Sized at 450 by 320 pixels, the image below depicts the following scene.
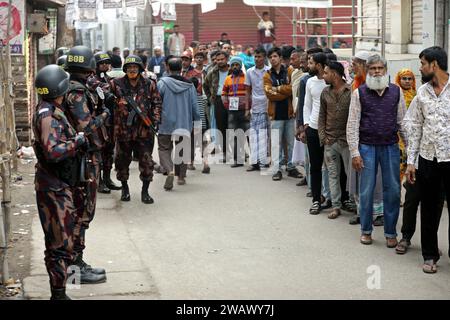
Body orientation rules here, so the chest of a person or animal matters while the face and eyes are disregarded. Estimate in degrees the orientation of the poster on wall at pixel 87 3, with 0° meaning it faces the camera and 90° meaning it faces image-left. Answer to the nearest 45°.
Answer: approximately 0°

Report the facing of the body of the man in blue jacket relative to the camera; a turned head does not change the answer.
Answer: away from the camera

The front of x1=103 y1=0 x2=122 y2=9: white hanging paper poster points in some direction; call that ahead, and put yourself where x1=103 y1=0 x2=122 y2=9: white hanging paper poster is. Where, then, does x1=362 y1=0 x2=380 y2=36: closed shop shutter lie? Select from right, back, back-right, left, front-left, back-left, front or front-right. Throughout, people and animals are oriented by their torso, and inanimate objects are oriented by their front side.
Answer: left

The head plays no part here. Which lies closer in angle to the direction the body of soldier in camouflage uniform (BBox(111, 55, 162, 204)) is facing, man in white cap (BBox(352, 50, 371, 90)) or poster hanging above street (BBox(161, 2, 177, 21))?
the man in white cap

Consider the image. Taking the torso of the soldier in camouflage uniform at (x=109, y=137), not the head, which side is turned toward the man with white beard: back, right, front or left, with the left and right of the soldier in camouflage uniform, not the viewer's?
front

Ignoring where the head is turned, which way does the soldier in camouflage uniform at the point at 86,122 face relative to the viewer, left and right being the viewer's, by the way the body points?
facing to the right of the viewer

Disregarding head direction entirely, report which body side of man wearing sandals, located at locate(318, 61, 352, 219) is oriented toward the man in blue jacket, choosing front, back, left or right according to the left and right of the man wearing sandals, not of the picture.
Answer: right

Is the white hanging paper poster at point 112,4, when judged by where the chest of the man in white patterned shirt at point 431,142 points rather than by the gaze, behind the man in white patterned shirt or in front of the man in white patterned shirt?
behind
